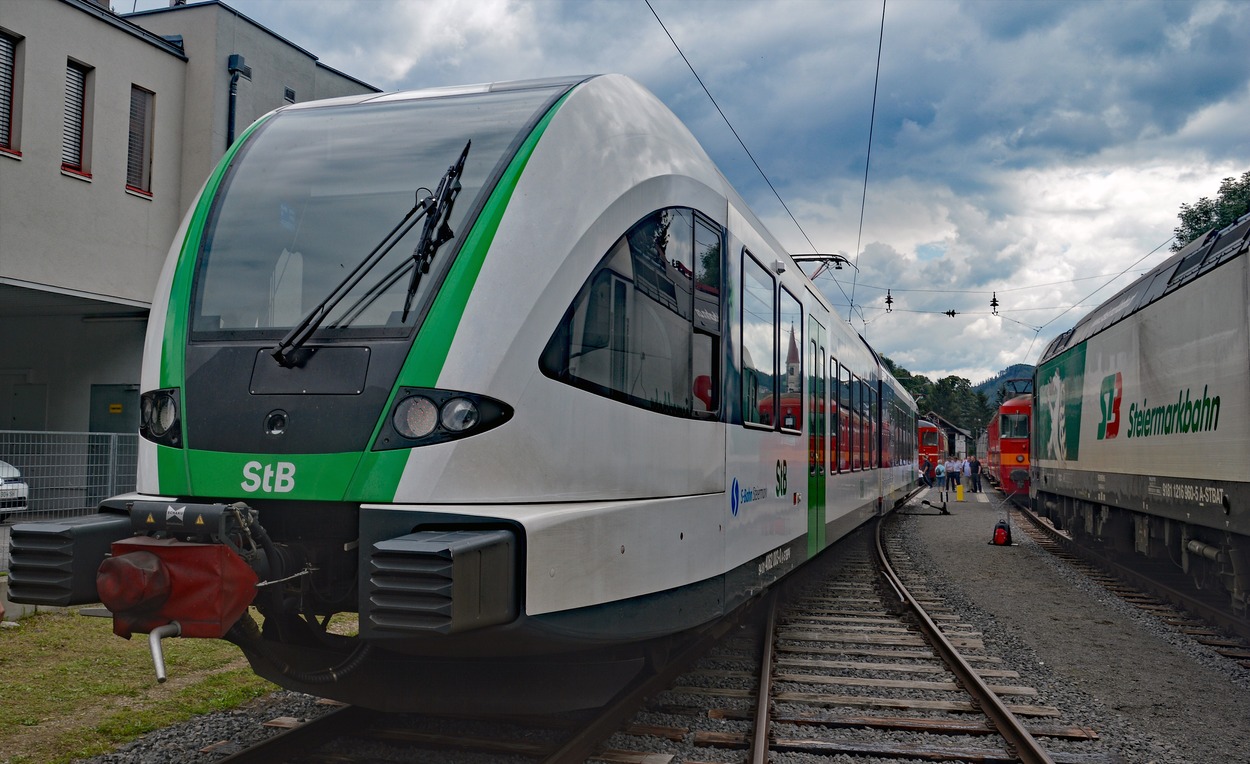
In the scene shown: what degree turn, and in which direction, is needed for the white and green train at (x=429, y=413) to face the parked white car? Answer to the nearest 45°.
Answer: approximately 90° to its right

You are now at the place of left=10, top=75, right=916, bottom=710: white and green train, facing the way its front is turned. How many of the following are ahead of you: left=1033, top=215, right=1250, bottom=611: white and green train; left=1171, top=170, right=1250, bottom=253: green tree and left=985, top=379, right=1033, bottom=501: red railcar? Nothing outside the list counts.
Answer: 0

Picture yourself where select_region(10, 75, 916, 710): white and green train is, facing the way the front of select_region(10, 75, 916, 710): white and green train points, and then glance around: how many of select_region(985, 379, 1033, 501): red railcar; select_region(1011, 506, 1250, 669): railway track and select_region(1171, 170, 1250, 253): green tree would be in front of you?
0

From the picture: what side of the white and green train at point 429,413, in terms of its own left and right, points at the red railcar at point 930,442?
back

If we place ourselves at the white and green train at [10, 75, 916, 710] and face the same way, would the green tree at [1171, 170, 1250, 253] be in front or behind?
behind

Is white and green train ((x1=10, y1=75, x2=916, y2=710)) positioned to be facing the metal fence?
no

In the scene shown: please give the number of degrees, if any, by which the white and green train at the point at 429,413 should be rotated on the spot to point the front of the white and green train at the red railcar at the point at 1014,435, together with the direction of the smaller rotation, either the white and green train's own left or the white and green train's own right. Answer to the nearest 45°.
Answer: approximately 180°

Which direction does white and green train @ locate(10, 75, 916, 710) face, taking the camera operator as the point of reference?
facing the viewer and to the left of the viewer

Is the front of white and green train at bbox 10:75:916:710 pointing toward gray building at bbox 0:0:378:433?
no
